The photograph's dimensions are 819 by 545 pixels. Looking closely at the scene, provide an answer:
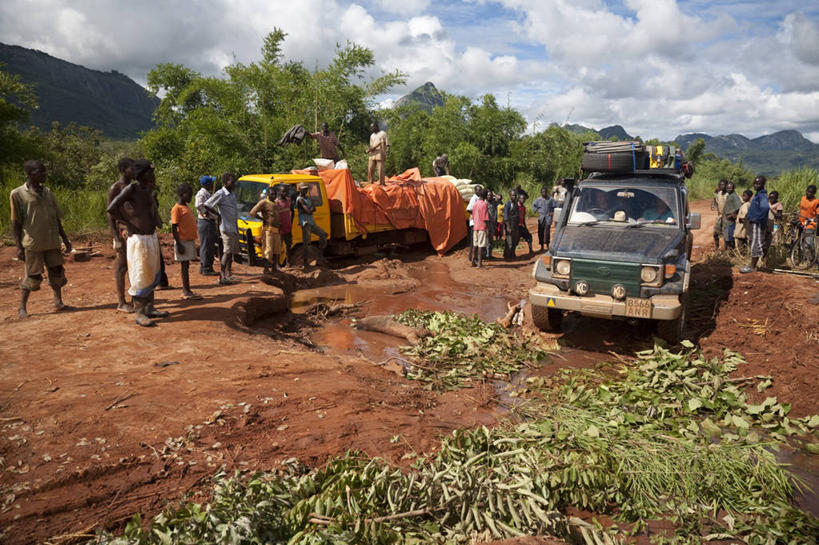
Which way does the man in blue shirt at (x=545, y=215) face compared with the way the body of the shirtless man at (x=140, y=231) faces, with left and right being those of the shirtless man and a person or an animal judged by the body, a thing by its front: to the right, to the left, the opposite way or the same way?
to the right

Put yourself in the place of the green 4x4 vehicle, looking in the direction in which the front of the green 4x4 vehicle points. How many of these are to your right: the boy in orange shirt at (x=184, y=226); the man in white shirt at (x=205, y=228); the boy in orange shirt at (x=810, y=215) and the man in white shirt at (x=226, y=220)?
3

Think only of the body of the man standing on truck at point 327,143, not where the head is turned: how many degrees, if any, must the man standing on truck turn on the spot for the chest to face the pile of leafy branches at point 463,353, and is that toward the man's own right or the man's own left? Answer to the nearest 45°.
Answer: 0° — they already face it

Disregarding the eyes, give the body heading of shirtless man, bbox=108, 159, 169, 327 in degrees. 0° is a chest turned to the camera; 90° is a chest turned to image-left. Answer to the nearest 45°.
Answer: approximately 315°

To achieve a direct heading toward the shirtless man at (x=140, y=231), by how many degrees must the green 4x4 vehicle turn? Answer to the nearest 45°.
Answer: approximately 45° to its right

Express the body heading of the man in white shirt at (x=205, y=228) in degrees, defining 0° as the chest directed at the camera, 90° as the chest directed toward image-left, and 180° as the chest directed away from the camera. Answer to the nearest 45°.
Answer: approximately 270°

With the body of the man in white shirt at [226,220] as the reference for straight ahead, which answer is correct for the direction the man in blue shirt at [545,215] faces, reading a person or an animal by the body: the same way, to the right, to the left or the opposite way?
to the right

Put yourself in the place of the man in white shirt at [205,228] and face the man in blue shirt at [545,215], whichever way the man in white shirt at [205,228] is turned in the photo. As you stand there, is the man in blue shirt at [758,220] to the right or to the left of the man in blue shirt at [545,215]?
right

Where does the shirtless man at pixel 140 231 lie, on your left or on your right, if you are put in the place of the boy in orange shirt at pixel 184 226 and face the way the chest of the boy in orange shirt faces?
on your right

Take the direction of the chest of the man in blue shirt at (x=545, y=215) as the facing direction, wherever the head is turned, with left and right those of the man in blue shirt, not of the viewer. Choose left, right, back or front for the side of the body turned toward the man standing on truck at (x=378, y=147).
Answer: right

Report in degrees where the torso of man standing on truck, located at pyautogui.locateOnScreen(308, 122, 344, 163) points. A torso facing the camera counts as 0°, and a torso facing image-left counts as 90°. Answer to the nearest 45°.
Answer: approximately 0°
